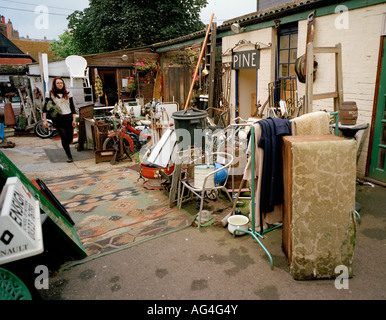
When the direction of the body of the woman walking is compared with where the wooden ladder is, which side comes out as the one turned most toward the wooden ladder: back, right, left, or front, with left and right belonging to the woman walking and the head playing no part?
left

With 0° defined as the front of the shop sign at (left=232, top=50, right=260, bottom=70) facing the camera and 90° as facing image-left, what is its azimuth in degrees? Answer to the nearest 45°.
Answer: approximately 45°

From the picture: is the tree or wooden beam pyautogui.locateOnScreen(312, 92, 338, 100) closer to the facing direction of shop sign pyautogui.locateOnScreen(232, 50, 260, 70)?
the wooden beam

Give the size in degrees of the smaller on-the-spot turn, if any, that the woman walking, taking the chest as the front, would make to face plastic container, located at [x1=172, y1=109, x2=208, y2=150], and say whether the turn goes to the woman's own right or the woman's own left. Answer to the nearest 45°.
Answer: approximately 45° to the woman's own left

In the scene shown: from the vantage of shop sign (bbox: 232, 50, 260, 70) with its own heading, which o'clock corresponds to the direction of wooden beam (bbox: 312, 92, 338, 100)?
The wooden beam is roughly at 10 o'clock from the shop sign.

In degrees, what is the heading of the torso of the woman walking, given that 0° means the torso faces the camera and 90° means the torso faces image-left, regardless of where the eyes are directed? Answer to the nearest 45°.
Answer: approximately 0°
